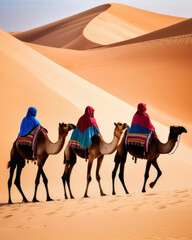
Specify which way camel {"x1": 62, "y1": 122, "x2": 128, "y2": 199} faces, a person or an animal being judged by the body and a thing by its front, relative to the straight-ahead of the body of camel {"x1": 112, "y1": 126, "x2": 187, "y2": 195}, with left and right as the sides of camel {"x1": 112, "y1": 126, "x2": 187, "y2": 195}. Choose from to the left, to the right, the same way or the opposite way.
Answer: the same way

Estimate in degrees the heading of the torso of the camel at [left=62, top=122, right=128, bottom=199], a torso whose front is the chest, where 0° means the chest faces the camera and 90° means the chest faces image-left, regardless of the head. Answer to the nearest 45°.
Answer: approximately 270°

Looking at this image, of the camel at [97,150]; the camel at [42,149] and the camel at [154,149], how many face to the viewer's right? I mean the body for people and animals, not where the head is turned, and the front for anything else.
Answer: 3

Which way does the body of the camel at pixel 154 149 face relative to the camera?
to the viewer's right

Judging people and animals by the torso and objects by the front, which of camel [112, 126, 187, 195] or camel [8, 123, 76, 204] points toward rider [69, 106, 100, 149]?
camel [8, 123, 76, 204]

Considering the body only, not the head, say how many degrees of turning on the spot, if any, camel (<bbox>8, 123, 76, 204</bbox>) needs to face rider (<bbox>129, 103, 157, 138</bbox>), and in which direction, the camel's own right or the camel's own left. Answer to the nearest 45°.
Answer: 0° — it already faces them

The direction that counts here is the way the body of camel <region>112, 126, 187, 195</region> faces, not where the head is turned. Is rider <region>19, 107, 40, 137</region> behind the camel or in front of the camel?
behind

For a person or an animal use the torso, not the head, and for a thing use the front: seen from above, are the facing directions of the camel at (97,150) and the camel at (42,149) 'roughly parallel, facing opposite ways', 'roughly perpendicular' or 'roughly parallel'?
roughly parallel

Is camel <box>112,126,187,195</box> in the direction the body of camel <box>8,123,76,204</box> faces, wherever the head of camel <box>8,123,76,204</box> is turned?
yes

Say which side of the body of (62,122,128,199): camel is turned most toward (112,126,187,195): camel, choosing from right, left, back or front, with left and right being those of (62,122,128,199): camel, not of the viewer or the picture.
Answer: front

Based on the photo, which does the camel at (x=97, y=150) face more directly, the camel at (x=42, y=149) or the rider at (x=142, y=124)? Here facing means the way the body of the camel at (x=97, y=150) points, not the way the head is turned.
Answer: the rider

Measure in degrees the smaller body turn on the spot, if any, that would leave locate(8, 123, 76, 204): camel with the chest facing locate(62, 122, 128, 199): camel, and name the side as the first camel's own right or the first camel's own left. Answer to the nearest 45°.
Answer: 0° — it already faces it

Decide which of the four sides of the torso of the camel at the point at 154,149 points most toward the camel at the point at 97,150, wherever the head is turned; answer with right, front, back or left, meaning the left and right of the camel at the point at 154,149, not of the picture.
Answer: back

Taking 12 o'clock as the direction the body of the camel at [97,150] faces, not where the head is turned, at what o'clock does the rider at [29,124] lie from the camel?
The rider is roughly at 6 o'clock from the camel.

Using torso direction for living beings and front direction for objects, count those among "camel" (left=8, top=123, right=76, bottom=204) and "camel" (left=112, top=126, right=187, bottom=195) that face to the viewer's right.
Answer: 2

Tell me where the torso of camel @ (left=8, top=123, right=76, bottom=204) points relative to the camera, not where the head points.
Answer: to the viewer's right
